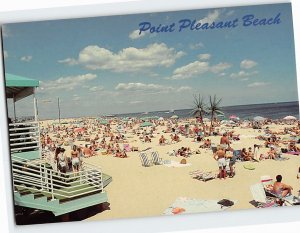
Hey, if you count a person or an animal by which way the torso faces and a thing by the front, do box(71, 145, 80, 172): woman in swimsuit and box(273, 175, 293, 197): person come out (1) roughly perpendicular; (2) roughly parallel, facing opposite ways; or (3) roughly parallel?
roughly perpendicular
